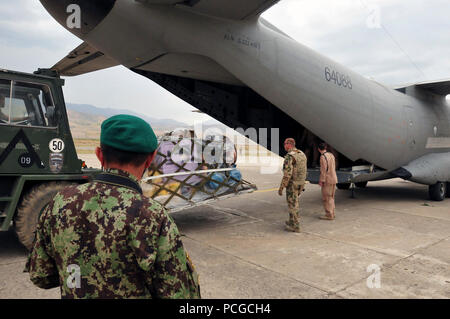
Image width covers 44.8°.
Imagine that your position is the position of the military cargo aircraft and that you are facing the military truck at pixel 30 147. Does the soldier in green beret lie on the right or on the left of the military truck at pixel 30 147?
left

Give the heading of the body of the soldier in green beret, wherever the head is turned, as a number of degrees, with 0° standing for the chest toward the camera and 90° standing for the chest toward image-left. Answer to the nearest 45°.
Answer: approximately 180°

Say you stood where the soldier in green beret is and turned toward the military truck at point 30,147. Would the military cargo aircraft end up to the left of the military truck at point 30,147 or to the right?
right

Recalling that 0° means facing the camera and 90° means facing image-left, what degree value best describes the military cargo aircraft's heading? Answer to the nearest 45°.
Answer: approximately 225°

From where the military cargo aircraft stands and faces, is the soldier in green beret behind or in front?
behind
